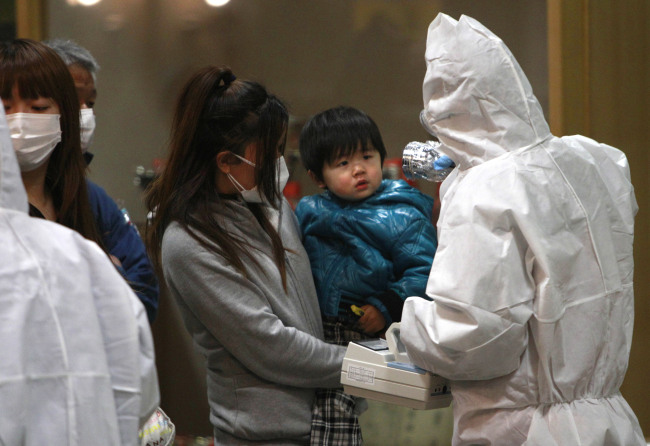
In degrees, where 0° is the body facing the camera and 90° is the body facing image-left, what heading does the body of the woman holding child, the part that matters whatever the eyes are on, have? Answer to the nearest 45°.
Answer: approximately 270°
